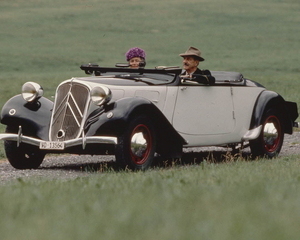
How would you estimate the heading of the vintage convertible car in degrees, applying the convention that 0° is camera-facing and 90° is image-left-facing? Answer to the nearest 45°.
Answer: approximately 45°
